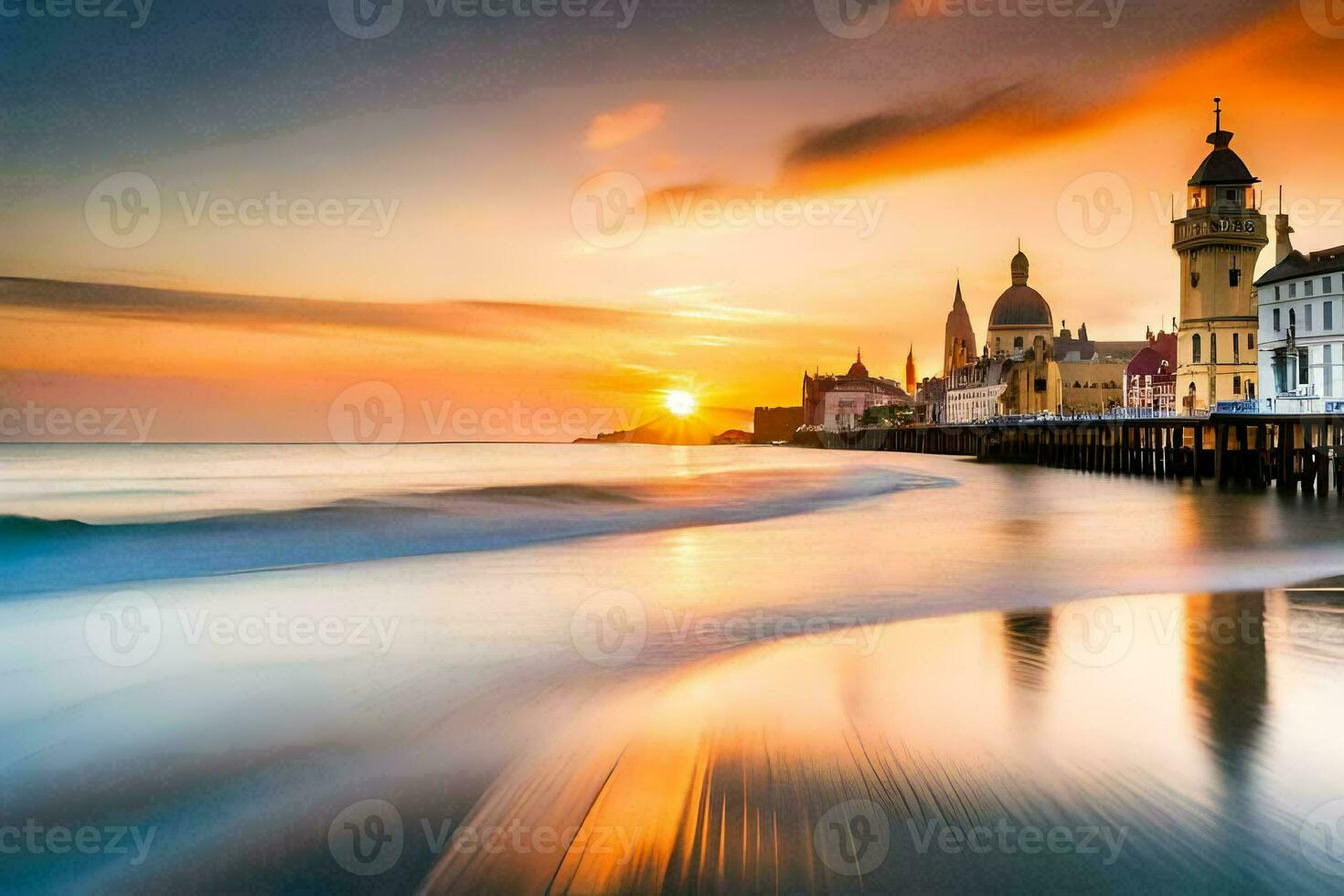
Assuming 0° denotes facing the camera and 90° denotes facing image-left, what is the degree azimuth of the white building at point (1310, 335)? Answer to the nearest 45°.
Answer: approximately 45°
